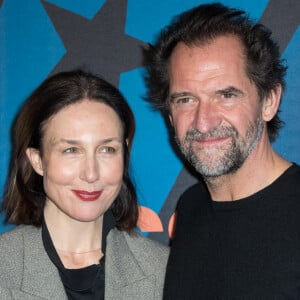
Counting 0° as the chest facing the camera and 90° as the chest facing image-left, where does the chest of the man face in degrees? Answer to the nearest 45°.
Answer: approximately 45°
